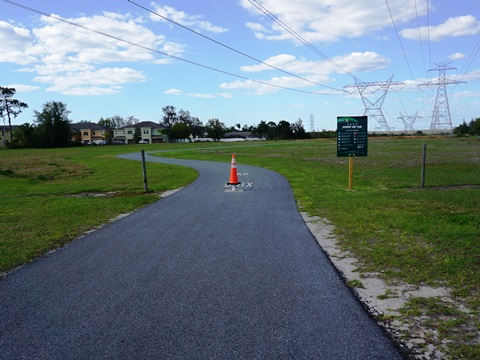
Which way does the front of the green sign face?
toward the camera
